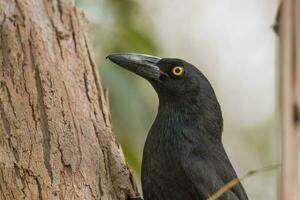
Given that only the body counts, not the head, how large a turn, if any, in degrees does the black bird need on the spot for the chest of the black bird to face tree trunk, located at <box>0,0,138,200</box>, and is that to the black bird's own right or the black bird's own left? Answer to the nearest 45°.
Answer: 0° — it already faces it

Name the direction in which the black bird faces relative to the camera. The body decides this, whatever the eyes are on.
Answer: to the viewer's left

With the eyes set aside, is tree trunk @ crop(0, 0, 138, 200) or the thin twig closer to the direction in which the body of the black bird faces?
the tree trunk
